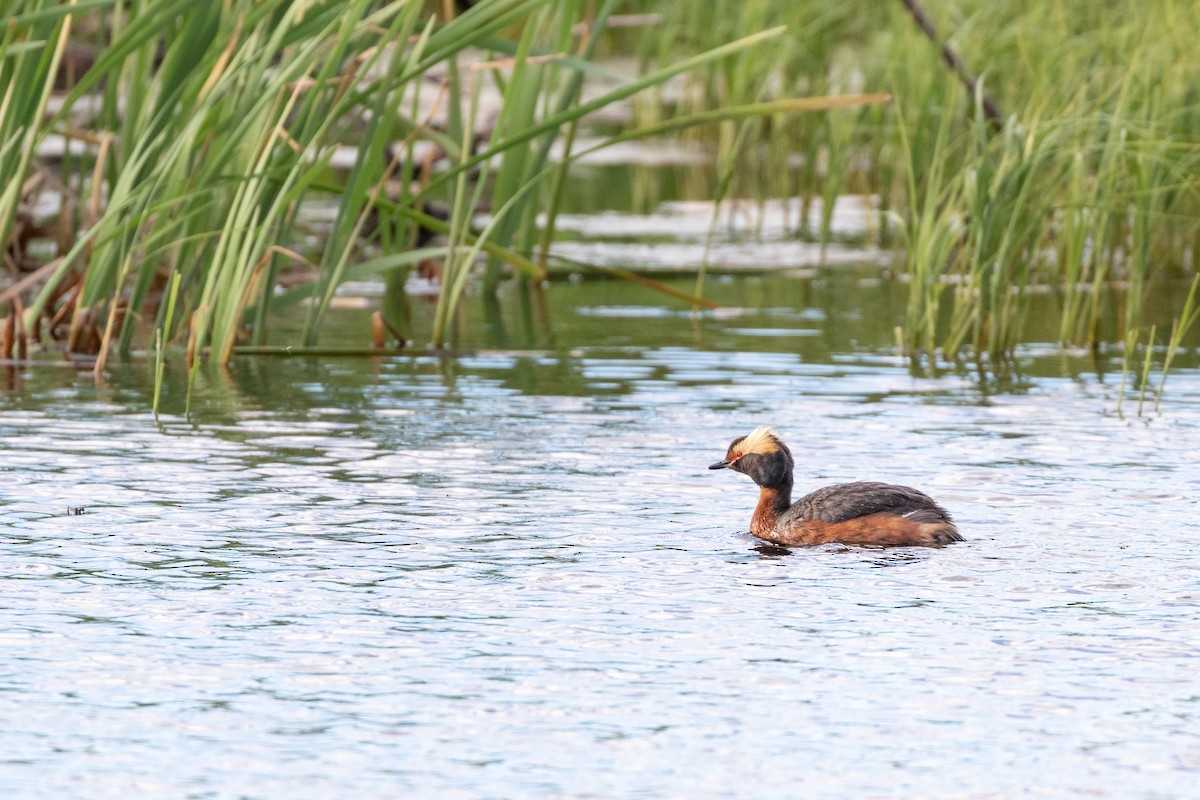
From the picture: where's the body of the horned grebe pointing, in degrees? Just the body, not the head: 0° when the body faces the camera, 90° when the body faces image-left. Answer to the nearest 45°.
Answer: approximately 90°

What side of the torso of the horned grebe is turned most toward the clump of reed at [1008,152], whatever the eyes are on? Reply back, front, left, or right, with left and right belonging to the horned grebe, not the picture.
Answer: right

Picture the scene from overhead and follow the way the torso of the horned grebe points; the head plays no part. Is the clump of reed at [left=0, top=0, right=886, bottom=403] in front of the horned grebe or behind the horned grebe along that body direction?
in front
